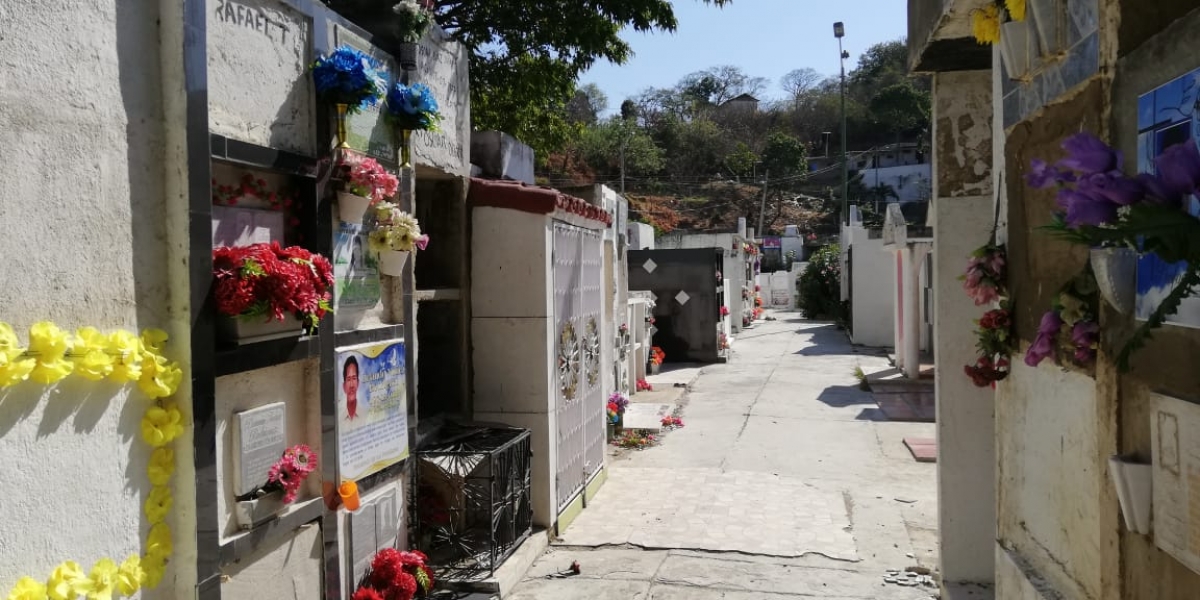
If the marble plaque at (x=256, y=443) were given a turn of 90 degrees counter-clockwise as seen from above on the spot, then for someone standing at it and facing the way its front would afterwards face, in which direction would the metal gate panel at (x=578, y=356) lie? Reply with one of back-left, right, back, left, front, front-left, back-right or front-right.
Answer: front

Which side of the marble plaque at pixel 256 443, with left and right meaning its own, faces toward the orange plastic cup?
left

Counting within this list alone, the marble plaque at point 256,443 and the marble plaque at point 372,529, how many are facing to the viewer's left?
0

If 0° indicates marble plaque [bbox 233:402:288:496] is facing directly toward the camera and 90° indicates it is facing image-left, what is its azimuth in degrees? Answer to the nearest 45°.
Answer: approximately 315°

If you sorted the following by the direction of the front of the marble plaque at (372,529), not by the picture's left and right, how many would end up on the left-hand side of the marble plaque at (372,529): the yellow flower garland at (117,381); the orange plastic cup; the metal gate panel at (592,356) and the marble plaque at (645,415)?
2

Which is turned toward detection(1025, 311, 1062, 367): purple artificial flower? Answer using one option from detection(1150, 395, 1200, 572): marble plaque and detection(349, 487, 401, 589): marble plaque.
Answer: detection(349, 487, 401, 589): marble plaque

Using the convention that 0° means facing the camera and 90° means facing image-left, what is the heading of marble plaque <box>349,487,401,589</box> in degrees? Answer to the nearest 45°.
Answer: approximately 315°

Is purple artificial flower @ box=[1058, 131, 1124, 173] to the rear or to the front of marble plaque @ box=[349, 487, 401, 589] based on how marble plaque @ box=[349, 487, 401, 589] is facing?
to the front

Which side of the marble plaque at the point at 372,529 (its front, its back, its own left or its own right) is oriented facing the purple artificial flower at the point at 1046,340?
front

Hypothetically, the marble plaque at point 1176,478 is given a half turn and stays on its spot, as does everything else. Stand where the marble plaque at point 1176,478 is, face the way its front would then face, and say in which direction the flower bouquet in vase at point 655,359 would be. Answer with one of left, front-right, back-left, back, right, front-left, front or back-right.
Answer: left

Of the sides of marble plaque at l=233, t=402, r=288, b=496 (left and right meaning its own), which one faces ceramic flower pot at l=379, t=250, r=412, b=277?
left
